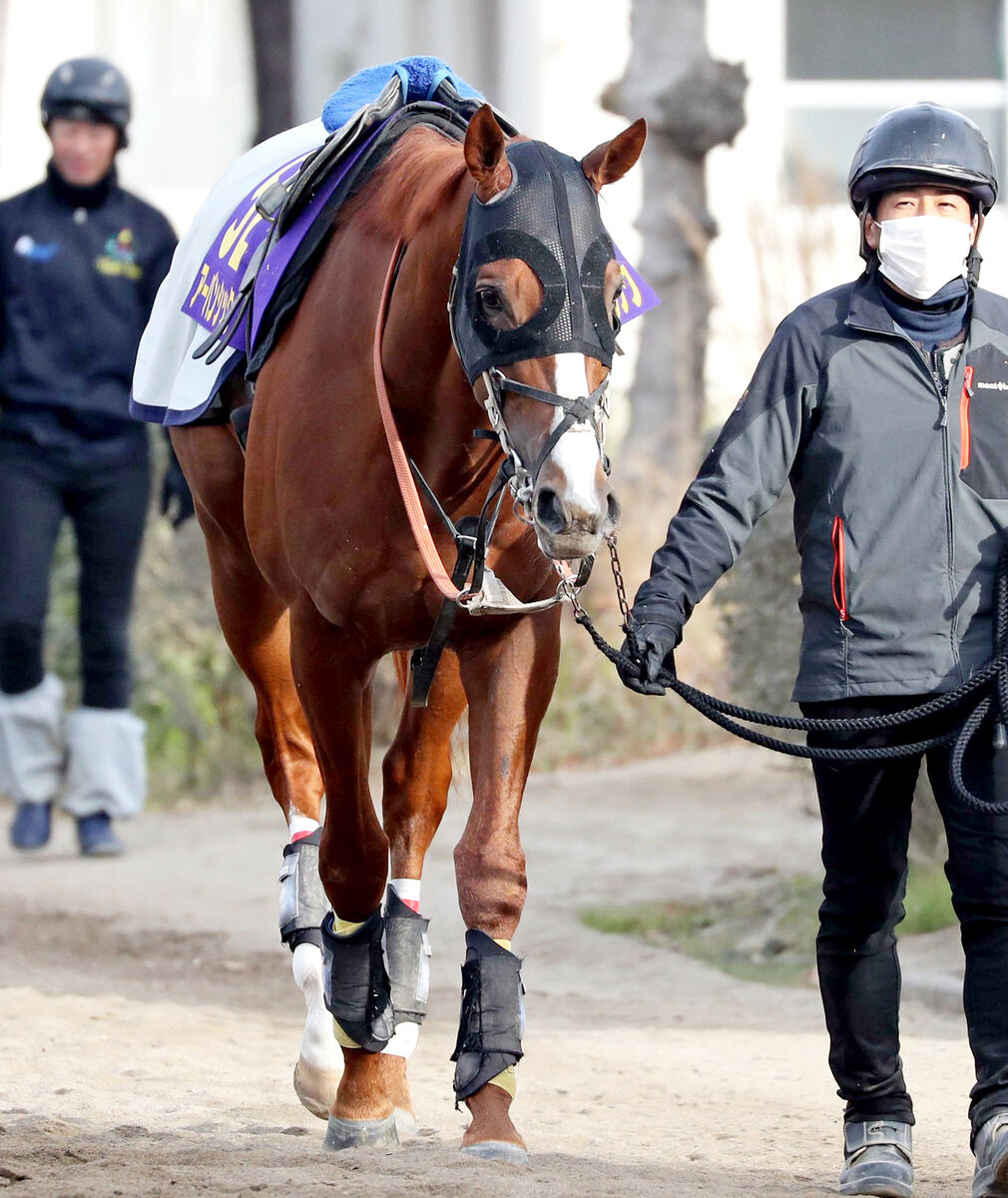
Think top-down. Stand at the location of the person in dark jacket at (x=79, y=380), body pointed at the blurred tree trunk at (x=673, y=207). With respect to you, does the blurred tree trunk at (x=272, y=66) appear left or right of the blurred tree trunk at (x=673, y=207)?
left

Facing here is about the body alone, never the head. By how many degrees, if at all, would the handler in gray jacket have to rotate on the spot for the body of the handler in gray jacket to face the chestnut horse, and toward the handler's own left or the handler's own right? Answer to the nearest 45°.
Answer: approximately 90° to the handler's own right

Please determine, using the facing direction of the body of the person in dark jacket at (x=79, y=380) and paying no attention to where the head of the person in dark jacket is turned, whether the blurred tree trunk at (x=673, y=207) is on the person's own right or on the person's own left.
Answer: on the person's own left

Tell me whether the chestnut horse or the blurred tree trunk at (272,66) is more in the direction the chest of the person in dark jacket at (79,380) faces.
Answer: the chestnut horse

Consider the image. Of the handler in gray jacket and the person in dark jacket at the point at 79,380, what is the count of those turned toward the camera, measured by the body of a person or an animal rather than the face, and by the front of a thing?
2

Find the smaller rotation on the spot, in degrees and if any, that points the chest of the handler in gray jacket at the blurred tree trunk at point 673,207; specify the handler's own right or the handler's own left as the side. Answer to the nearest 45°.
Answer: approximately 180°

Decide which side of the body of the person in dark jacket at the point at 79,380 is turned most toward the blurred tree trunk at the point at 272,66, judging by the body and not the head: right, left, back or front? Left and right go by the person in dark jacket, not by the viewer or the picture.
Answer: back

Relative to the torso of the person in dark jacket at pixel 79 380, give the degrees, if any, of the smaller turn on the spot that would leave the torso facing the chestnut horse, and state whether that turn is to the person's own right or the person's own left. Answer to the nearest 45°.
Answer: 0° — they already face it

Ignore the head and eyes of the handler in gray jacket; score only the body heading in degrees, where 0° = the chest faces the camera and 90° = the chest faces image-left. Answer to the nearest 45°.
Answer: approximately 0°

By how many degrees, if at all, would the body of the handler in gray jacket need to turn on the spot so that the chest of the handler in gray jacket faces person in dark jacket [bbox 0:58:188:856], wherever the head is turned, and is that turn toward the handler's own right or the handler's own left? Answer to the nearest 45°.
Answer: approximately 135° to the handler's own right
